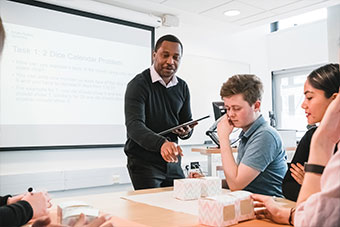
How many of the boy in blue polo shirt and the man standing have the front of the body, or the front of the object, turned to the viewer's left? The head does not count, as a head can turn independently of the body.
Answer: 1

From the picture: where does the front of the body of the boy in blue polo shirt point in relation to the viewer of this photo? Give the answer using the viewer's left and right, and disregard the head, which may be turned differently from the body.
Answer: facing to the left of the viewer

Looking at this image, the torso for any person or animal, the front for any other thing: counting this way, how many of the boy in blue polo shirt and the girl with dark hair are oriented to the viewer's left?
2

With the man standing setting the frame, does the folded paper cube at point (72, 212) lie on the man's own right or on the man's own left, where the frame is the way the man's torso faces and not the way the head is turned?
on the man's own right

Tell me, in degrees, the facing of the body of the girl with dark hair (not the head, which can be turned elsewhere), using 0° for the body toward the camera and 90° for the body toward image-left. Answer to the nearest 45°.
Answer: approximately 90°

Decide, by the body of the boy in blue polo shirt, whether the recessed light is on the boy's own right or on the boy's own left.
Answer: on the boy's own right

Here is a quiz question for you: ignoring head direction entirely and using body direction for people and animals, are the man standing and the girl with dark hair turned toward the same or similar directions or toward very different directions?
very different directions

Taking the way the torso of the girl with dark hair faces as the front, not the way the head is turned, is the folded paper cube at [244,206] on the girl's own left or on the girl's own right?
on the girl's own left

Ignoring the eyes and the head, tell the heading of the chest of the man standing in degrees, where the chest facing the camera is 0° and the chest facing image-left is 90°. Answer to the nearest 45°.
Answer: approximately 315°
